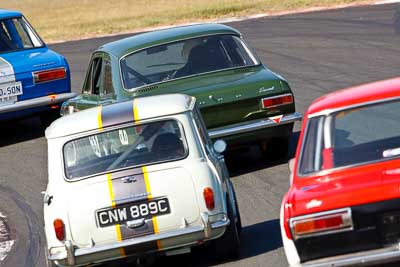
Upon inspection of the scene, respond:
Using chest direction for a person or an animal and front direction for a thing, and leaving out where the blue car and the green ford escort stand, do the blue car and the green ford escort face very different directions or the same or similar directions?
same or similar directions

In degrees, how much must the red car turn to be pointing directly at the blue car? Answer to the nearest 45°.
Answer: approximately 45° to its left

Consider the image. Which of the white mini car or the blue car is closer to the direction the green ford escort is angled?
the blue car

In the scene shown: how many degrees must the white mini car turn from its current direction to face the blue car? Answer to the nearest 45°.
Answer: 0° — it already faces it

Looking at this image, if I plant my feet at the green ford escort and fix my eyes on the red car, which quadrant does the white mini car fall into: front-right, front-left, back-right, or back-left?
front-right

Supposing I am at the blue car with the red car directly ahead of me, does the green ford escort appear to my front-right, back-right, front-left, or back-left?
front-left

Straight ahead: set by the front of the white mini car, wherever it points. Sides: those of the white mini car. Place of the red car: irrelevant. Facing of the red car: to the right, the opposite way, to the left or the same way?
the same way

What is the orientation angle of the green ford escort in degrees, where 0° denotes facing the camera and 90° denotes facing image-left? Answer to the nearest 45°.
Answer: approximately 135°

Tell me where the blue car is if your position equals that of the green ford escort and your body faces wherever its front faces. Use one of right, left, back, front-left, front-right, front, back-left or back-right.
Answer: front

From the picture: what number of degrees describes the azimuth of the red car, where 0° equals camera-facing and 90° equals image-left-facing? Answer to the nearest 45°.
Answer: approximately 180°

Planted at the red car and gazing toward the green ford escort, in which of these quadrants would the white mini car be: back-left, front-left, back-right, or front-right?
front-left

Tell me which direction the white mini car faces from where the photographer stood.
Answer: facing away from the viewer

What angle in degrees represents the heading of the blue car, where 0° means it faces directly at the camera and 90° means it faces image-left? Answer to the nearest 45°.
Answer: approximately 135°

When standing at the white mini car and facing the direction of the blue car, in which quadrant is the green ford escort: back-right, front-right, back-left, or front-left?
front-right

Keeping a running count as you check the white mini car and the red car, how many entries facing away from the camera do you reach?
2
